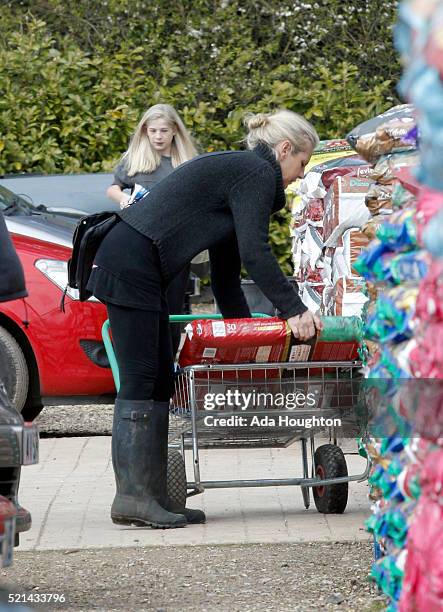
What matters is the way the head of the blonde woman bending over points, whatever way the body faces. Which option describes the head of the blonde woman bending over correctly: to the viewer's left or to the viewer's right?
to the viewer's right

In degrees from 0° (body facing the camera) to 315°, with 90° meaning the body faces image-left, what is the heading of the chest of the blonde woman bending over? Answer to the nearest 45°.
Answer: approximately 270°

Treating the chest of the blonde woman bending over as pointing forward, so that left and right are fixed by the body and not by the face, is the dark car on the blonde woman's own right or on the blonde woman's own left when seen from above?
on the blonde woman's own right

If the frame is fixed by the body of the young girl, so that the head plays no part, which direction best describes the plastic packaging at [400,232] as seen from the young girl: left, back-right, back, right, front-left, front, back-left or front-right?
front

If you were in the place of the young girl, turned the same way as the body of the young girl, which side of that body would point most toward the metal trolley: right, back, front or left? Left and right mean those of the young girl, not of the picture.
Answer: front

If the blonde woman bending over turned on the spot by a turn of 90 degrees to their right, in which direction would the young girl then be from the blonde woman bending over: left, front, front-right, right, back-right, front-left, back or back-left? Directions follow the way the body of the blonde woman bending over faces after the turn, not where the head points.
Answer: back

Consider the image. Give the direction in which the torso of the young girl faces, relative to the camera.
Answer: toward the camera
